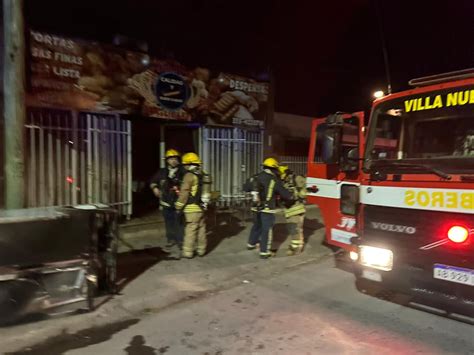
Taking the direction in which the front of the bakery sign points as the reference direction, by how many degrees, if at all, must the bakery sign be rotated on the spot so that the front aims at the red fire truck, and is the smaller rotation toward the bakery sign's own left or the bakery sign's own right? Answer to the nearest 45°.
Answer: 0° — it already faces it

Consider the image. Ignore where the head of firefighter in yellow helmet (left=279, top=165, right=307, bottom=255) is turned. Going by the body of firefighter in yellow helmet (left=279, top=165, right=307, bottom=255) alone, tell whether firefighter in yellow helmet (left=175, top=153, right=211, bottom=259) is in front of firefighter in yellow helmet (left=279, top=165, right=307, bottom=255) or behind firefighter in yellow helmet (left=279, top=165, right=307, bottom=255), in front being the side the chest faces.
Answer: in front

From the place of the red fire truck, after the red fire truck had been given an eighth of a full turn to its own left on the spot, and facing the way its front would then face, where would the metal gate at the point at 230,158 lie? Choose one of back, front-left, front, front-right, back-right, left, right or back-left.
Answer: back-right

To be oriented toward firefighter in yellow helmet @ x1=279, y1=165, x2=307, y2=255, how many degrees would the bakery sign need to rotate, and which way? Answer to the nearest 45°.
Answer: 0° — it already faces them

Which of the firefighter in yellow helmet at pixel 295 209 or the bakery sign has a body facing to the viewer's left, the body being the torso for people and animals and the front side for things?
the firefighter in yellow helmet

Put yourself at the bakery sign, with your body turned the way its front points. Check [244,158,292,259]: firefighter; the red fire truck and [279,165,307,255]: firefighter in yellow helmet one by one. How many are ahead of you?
3

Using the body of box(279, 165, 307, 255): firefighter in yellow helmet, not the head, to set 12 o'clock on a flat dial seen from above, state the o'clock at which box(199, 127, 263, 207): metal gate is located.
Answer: The metal gate is roughly at 2 o'clock from the firefighter in yellow helmet.

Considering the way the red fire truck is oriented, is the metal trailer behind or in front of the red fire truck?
in front

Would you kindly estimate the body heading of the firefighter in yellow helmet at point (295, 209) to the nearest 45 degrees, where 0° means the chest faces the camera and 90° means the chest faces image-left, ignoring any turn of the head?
approximately 90°

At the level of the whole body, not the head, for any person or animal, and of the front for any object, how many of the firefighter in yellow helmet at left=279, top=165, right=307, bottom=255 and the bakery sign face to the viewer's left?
1

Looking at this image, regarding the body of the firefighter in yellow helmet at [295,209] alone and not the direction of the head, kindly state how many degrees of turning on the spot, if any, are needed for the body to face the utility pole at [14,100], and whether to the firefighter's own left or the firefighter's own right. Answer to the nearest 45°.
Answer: approximately 45° to the firefighter's own left

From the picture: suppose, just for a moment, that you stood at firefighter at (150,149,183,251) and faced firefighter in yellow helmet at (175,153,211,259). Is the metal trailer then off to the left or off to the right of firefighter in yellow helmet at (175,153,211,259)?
right
